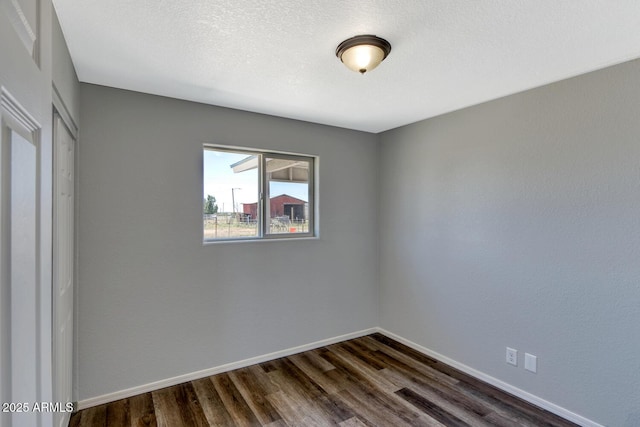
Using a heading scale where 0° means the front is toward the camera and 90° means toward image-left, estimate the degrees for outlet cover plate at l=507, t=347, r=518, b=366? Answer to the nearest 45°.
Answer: approximately 45°

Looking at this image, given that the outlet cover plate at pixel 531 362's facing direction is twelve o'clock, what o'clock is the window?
The window is roughly at 1 o'clock from the outlet cover plate.

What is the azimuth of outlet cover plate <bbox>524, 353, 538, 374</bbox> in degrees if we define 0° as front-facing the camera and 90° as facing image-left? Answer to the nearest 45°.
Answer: approximately 45°

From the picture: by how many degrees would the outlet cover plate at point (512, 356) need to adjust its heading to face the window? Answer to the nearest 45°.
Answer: approximately 45° to its right
